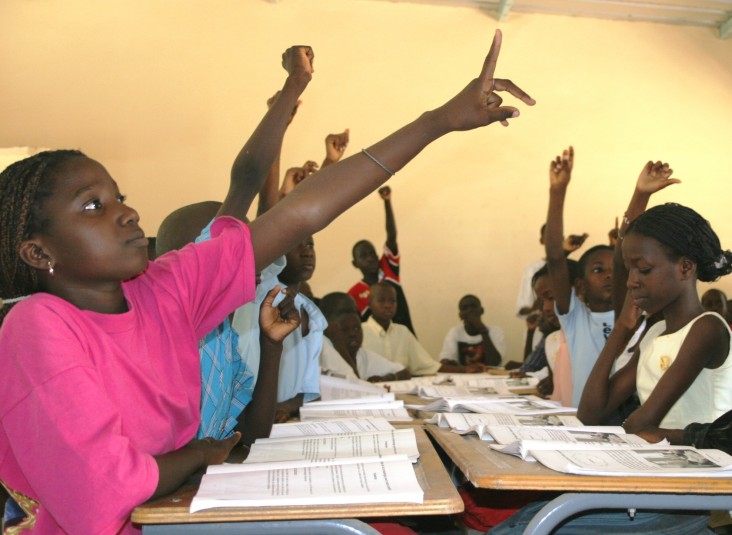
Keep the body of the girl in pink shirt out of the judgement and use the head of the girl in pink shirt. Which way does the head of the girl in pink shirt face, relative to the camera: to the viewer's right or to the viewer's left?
to the viewer's right

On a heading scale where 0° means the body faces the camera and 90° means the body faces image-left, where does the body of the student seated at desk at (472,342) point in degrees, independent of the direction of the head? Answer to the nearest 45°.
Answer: approximately 0°

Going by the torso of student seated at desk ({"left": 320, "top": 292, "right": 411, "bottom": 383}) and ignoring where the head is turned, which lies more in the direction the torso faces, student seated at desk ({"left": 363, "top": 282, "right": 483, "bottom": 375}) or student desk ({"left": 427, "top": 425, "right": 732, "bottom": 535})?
the student desk

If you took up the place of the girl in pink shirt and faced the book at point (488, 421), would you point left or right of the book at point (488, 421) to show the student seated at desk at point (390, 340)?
left
